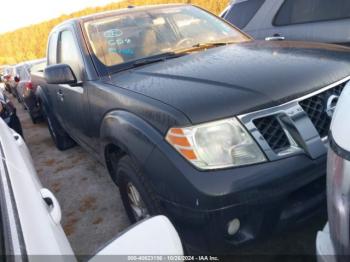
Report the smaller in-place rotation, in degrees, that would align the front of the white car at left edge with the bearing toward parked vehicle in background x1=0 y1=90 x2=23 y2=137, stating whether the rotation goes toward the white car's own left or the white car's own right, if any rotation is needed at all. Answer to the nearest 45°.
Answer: approximately 135° to the white car's own left

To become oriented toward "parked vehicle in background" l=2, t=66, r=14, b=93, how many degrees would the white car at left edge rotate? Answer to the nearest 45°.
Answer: approximately 135° to its left

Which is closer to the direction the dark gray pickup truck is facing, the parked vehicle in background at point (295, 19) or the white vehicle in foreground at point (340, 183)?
the white vehicle in foreground

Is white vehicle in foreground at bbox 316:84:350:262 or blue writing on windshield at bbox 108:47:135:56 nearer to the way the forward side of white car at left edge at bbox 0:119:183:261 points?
the white vehicle in foreground

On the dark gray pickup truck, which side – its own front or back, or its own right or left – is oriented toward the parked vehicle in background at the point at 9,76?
back

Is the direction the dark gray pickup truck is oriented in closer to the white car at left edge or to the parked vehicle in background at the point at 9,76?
the white car at left edge

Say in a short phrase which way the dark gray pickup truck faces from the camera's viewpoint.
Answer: facing the viewer and to the right of the viewer

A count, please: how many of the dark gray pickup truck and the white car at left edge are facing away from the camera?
0

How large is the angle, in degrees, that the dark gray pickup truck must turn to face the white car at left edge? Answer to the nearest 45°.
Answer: approximately 90° to its right
